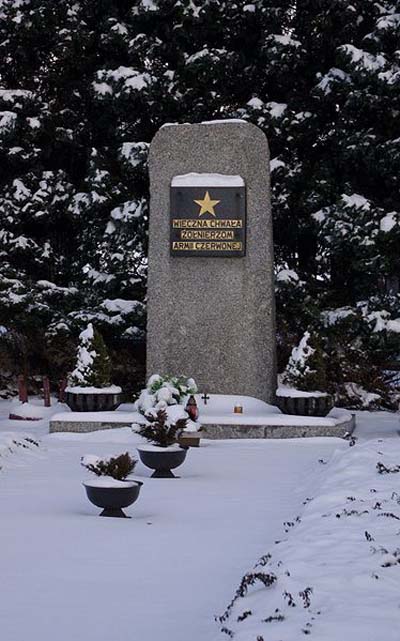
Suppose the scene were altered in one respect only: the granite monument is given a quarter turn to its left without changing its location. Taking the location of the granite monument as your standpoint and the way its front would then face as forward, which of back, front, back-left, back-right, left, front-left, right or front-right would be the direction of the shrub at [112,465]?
right

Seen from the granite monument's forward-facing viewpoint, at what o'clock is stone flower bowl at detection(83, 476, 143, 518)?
The stone flower bowl is roughly at 12 o'clock from the granite monument.

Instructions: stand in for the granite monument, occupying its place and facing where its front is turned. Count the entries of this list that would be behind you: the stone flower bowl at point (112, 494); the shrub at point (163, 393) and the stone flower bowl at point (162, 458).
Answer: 0

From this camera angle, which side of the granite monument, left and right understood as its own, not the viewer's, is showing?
front

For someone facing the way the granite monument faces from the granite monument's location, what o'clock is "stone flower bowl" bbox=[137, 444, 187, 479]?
The stone flower bowl is roughly at 12 o'clock from the granite monument.

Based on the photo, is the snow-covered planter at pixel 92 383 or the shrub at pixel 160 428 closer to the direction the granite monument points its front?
the shrub

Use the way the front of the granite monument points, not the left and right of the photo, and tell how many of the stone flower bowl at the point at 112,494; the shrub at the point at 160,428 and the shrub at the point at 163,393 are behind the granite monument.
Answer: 0

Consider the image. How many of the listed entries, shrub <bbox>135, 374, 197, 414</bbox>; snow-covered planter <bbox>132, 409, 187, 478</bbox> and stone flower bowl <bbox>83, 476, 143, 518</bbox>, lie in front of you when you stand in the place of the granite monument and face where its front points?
3

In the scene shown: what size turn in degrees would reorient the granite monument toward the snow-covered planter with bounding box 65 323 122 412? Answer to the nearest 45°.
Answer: approximately 90° to its right

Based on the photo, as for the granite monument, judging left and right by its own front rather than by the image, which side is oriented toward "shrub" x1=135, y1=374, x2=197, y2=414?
front

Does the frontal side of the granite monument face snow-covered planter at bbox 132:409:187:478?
yes
